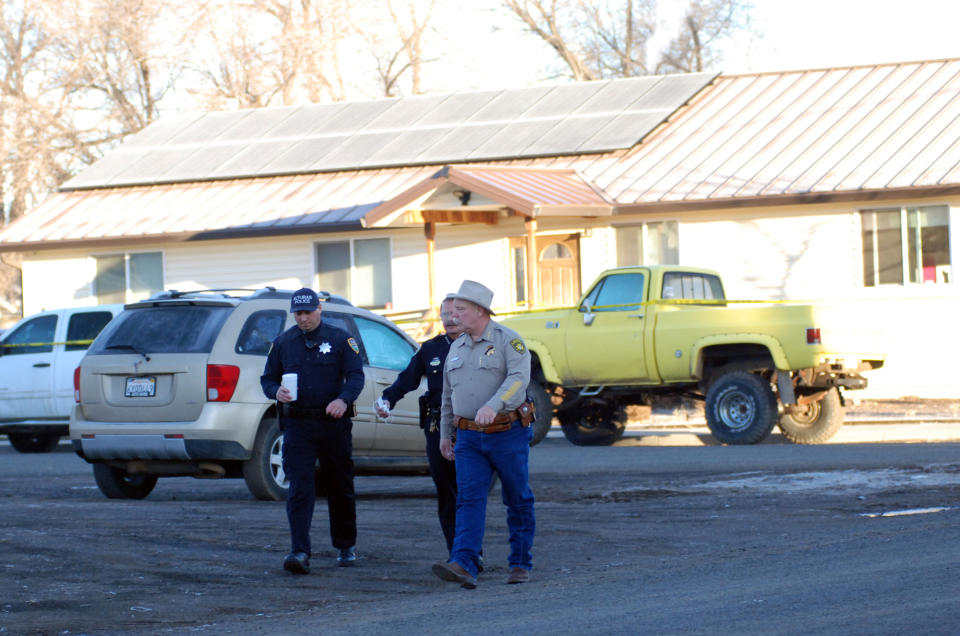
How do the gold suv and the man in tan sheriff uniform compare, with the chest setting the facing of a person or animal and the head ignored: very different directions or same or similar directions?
very different directions

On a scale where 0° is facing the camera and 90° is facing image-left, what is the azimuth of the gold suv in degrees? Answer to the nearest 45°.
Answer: approximately 225°

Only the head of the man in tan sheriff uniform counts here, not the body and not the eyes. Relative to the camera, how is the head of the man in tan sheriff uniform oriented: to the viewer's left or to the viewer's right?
to the viewer's left

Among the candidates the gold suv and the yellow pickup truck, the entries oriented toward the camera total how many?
0

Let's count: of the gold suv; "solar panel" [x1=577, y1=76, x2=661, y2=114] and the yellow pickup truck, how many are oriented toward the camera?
1

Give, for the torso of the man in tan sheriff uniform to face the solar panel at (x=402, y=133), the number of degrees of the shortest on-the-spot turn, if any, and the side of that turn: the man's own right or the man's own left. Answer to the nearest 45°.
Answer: approximately 135° to the man's own right

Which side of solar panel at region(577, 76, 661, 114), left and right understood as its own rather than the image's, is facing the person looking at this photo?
front

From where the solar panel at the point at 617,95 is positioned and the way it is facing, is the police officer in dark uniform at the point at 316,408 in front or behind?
in front

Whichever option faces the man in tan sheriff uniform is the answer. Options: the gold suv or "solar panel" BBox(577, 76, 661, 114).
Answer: the solar panel

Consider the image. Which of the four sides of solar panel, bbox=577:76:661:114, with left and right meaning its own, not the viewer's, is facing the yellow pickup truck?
front

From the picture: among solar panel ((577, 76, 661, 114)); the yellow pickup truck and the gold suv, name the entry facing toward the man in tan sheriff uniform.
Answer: the solar panel

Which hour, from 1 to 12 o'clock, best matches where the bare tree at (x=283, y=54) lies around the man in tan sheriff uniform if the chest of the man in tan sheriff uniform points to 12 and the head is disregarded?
The bare tree is roughly at 4 o'clock from the man in tan sheriff uniform.

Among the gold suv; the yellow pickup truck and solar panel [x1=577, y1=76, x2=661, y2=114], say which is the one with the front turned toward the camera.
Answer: the solar panel
